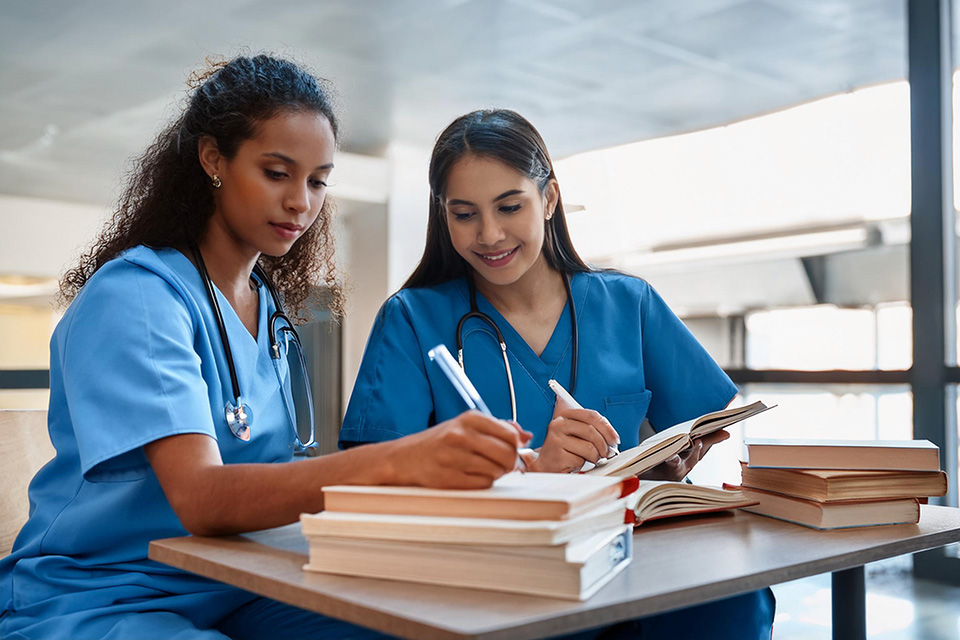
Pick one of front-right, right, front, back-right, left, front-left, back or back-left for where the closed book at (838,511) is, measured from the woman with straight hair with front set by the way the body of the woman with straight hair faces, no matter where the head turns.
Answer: front-left

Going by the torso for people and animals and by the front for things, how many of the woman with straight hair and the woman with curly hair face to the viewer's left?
0

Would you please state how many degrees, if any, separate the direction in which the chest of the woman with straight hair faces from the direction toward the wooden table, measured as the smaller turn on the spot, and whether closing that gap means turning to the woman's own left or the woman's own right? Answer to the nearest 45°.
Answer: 0° — they already face it

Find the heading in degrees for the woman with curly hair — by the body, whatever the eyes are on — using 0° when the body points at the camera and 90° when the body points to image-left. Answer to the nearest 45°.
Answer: approximately 315°

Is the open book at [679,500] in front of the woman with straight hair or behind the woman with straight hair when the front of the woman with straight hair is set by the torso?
in front

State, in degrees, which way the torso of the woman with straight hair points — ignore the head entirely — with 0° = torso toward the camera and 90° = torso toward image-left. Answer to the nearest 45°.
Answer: approximately 0°

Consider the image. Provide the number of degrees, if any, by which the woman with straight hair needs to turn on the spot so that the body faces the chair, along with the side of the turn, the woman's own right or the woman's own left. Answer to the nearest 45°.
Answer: approximately 90° to the woman's own right

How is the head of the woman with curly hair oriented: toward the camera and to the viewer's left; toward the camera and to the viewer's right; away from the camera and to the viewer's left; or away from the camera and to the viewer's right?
toward the camera and to the viewer's right

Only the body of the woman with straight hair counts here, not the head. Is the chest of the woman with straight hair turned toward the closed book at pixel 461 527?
yes
